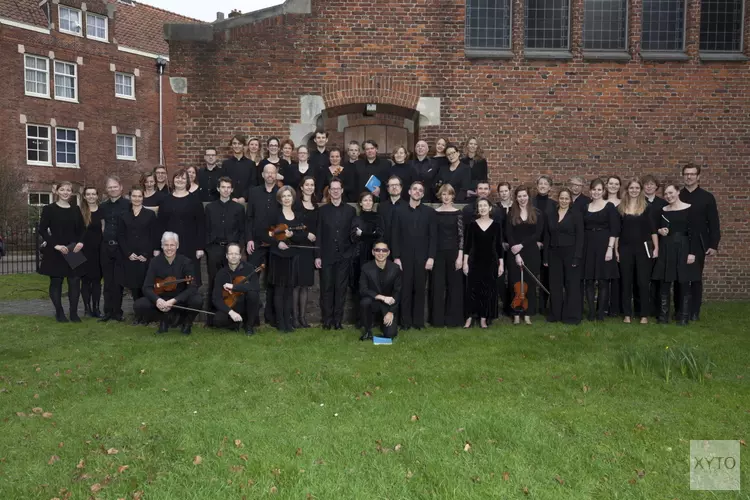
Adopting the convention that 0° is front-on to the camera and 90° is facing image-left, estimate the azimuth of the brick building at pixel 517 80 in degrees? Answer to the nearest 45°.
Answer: approximately 0°

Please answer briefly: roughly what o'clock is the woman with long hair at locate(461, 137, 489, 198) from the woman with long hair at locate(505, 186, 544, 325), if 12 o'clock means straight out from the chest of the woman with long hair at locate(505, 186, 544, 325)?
the woman with long hair at locate(461, 137, 489, 198) is roughly at 5 o'clock from the woman with long hair at locate(505, 186, 544, 325).

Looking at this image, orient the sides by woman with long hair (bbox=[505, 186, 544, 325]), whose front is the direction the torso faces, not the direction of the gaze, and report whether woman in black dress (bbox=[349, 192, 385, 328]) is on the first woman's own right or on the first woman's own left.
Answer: on the first woman's own right

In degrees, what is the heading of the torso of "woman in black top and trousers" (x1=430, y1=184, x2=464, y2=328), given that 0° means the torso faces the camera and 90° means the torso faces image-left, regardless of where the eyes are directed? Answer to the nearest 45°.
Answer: approximately 0°

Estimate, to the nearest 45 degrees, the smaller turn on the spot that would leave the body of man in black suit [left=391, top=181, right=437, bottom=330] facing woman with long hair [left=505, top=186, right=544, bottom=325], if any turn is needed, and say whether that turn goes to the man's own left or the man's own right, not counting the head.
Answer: approximately 90° to the man's own left
